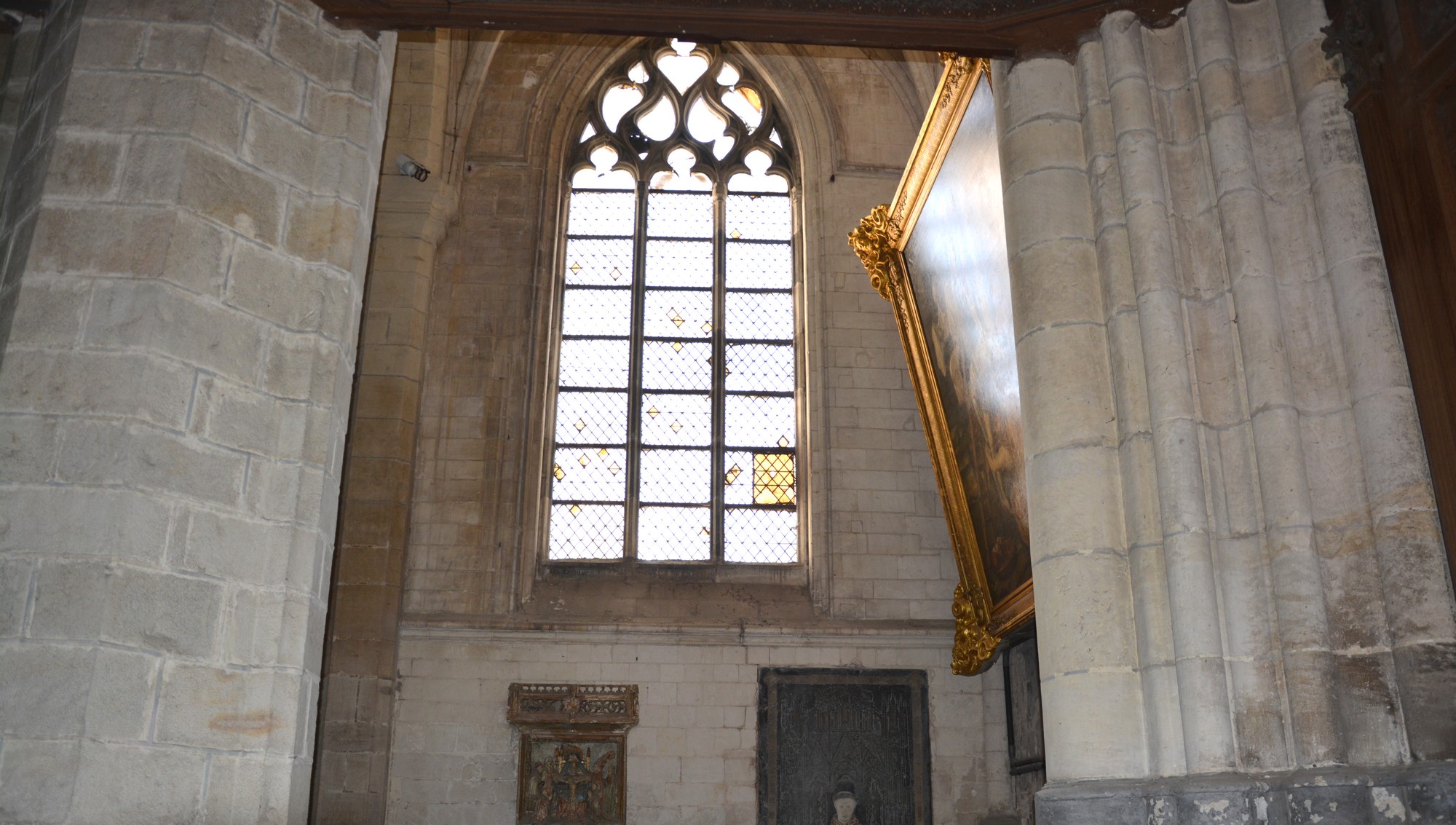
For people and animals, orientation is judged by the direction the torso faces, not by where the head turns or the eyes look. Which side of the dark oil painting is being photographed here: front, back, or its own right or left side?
left

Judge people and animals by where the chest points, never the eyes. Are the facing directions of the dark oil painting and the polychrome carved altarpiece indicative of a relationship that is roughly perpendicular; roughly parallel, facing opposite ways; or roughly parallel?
roughly perpendicular

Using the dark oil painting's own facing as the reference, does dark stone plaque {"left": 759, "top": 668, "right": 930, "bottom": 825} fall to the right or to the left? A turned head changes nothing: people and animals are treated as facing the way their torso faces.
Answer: on its right

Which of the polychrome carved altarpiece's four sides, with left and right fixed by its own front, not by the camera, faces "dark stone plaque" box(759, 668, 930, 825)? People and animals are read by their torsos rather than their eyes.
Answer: left

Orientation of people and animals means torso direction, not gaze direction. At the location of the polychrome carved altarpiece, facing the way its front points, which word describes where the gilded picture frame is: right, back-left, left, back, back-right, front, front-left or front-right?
front-left

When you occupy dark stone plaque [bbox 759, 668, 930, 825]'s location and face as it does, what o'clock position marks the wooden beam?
The wooden beam is roughly at 12 o'clock from the dark stone plaque.

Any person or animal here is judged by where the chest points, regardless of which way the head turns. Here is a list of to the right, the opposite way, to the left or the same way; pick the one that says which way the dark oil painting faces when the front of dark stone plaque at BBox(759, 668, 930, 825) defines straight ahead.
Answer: to the right

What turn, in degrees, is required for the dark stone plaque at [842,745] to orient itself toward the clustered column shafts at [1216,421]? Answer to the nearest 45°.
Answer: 0° — it already faces it

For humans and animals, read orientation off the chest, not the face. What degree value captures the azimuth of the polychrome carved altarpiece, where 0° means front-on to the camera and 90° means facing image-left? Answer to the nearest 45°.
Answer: approximately 0°

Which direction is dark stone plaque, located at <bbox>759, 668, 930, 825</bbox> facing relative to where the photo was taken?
toward the camera

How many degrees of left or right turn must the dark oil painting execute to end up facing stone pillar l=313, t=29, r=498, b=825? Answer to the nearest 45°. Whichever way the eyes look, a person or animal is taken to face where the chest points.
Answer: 0° — it already faces it
